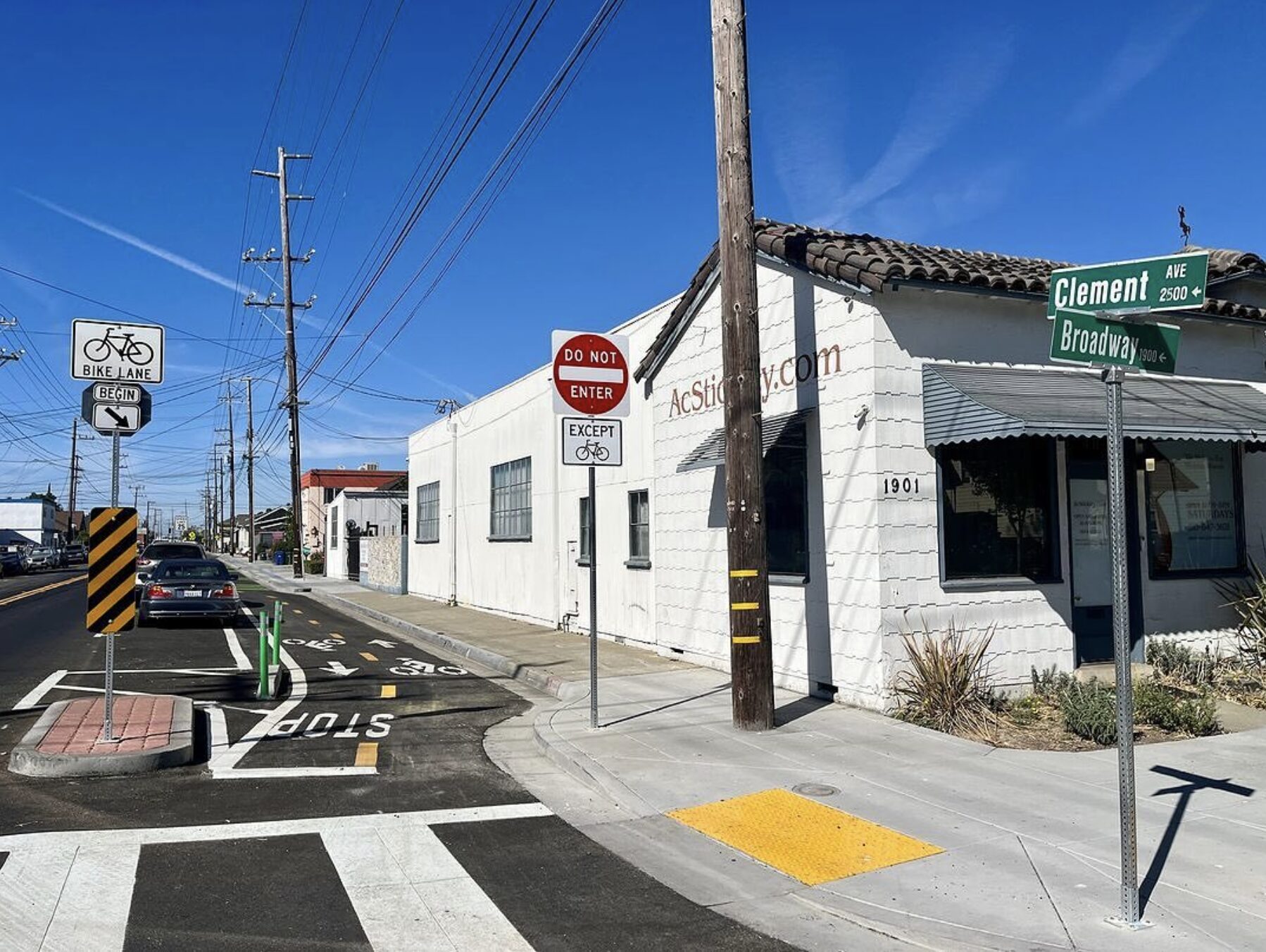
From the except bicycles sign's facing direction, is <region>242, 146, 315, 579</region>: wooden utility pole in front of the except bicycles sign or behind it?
behind

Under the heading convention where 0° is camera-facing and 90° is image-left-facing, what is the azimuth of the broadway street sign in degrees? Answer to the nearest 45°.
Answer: approximately 315°

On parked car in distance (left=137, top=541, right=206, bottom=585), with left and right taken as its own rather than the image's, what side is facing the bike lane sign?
back

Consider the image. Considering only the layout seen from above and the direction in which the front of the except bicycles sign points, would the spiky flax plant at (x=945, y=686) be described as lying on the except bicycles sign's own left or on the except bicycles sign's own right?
on the except bicycles sign's own left

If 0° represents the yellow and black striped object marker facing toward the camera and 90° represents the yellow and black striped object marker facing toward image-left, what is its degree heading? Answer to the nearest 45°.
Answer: approximately 0°

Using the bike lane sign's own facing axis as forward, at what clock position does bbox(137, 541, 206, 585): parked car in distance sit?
The parked car in distance is roughly at 6 o'clock from the bike lane sign.

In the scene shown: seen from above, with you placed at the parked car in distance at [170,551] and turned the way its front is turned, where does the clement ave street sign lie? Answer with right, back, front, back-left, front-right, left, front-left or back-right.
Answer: back

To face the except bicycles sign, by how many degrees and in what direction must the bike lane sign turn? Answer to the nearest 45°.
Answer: approximately 90° to its left

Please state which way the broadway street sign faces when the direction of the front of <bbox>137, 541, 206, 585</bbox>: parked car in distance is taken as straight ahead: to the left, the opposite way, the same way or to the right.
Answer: the opposite way

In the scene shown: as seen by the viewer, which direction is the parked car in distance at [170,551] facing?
away from the camera

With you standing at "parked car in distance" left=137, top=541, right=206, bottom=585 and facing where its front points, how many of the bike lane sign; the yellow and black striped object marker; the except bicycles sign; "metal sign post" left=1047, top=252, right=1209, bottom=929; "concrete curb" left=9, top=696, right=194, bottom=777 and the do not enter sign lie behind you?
6

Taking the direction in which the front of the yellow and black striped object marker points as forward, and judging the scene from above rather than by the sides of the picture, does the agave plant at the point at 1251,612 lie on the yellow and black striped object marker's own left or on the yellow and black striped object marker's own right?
on the yellow and black striped object marker's own left

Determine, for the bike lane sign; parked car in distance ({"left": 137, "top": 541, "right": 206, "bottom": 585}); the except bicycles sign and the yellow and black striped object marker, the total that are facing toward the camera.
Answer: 3

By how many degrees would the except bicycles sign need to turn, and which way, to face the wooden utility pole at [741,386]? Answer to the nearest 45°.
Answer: approximately 90° to its left
